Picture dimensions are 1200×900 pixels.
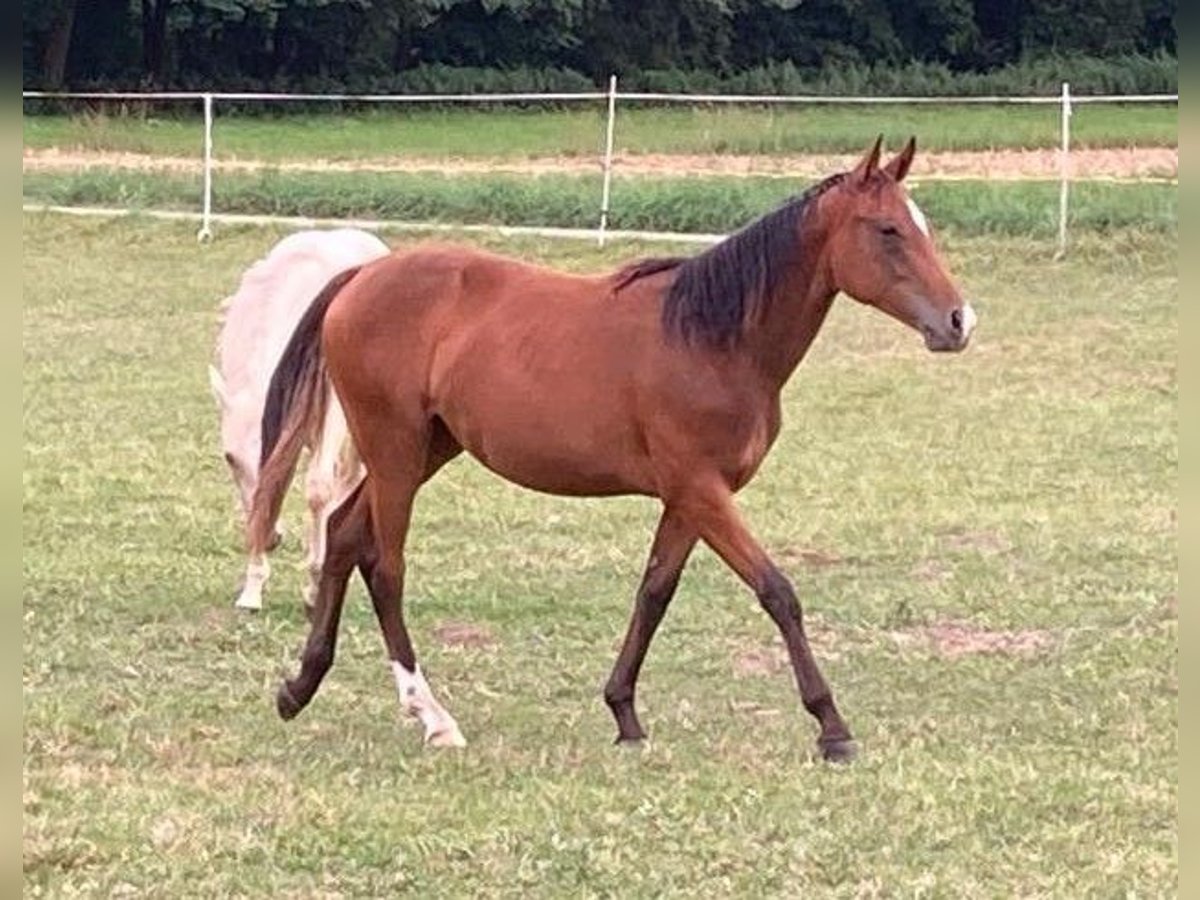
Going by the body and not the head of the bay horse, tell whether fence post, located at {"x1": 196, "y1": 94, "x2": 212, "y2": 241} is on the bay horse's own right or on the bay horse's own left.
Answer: on the bay horse's own left

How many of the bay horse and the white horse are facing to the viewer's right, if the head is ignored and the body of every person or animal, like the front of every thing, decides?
1

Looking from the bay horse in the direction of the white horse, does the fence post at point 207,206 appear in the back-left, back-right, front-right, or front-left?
front-right

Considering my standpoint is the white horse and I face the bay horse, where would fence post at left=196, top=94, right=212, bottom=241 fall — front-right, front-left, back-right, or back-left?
back-left

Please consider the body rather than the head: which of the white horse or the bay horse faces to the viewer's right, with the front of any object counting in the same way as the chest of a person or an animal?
the bay horse

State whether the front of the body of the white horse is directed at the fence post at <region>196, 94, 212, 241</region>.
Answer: no

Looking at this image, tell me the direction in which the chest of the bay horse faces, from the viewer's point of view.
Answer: to the viewer's right

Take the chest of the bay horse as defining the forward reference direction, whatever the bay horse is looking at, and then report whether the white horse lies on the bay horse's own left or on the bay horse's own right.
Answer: on the bay horse's own left

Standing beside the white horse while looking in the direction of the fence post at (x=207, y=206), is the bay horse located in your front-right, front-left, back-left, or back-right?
back-right
